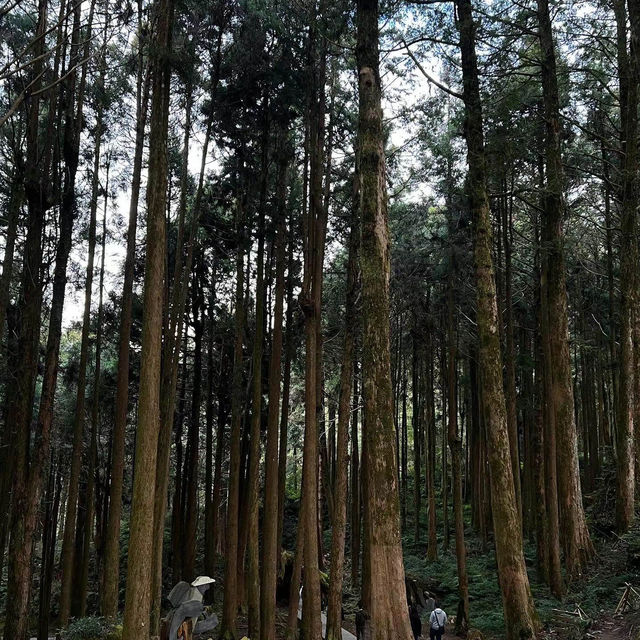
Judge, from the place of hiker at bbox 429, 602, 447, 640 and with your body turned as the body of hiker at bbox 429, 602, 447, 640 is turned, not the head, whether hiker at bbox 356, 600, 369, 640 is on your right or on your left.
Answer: on your left

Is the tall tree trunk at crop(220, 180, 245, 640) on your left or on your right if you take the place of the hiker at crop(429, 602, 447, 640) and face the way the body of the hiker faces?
on your left

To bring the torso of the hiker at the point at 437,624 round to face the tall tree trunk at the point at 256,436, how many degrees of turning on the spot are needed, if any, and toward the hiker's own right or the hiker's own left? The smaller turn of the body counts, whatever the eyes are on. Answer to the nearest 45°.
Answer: approximately 90° to the hiker's own left

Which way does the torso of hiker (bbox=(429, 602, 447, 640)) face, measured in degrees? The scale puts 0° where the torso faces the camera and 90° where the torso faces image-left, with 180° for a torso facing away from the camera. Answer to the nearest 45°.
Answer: approximately 180°

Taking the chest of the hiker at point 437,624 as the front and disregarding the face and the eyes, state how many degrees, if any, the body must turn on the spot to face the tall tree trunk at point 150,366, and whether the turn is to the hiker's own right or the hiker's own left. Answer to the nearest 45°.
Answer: approximately 135° to the hiker's own left

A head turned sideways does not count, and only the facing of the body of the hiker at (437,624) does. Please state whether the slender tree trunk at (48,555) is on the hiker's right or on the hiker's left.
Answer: on the hiker's left

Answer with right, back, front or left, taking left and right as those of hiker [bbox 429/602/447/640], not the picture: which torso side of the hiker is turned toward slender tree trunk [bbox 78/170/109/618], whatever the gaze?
left

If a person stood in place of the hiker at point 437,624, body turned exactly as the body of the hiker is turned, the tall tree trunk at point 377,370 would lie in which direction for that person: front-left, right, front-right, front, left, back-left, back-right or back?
back

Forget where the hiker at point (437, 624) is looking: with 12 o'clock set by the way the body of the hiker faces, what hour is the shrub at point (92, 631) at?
The shrub is roughly at 8 o'clock from the hiker.

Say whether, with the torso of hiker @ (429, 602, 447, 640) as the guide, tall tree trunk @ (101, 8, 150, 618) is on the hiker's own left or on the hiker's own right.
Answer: on the hiker's own left

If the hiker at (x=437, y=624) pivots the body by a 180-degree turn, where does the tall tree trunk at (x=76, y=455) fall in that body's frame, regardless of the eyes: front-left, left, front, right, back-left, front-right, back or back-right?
right
